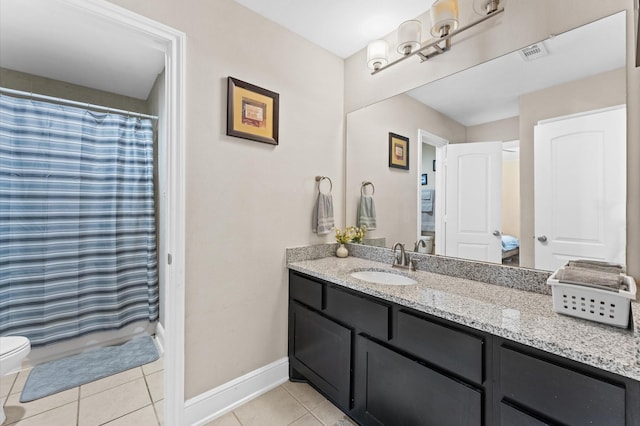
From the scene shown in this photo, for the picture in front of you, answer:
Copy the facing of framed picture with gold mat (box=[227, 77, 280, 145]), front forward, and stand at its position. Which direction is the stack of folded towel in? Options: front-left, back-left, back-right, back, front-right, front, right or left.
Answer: front

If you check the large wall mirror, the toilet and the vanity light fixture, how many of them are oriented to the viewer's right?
1

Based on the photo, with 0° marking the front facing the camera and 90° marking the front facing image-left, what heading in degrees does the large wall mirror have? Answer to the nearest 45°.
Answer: approximately 45°

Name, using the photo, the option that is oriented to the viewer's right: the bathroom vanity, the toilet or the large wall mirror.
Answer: the toilet

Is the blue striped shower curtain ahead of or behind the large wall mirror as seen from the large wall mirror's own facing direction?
ahead

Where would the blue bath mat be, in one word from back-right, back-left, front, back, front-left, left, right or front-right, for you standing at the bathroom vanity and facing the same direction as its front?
front-right

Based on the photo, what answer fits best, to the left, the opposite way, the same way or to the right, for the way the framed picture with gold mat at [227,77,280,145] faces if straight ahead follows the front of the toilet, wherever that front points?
to the right

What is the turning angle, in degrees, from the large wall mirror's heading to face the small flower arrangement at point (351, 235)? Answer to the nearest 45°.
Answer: approximately 45° to its right

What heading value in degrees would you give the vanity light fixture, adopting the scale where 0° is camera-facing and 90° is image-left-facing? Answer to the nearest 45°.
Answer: approximately 45°

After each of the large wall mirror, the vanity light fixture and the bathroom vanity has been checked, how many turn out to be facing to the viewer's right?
0

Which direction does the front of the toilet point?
to the viewer's right
